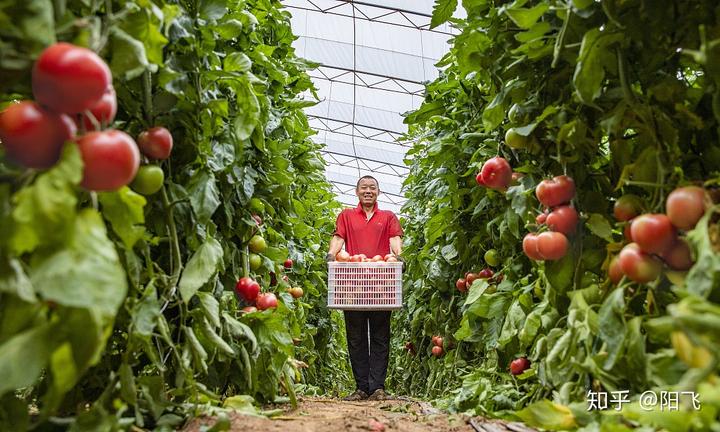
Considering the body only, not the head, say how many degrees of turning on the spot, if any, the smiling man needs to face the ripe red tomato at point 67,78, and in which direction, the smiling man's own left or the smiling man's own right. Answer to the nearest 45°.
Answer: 0° — they already face it

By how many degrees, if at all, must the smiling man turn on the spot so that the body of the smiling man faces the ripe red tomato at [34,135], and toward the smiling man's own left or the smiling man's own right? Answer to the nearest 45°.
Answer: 0° — they already face it

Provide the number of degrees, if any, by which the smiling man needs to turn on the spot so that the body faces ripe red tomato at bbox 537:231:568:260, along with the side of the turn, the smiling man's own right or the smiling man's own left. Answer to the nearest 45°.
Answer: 0° — they already face it

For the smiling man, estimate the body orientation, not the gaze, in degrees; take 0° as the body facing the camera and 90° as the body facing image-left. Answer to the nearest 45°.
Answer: approximately 0°

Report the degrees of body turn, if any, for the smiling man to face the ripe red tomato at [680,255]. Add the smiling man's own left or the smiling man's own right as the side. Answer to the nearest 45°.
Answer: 0° — they already face it

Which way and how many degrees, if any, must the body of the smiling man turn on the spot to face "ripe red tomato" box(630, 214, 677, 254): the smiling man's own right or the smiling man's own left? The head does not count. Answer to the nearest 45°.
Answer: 0° — they already face it

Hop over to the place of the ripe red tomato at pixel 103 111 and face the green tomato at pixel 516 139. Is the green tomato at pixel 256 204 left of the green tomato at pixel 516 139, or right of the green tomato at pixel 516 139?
left

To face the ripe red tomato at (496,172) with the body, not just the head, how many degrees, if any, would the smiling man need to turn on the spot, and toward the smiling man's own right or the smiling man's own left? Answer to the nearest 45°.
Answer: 0° — they already face it

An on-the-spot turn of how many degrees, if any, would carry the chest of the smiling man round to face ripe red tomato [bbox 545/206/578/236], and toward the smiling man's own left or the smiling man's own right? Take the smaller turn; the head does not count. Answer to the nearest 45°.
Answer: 0° — they already face it
